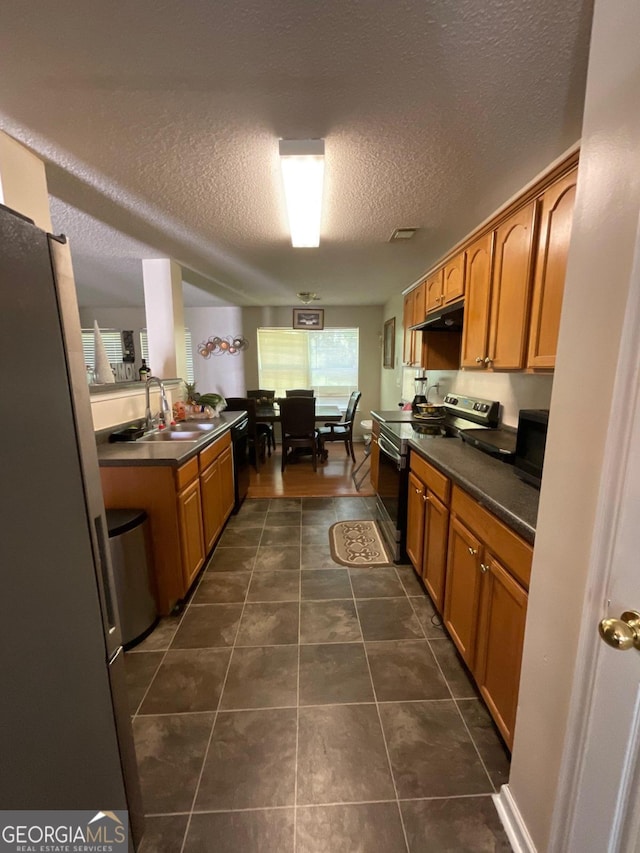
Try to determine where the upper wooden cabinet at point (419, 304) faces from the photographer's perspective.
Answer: facing to the left of the viewer

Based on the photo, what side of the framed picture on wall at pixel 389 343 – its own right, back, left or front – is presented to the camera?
left

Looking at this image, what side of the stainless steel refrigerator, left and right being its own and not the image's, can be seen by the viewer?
right

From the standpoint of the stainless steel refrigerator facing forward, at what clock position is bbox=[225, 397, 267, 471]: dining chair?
The dining chair is roughly at 10 o'clock from the stainless steel refrigerator.

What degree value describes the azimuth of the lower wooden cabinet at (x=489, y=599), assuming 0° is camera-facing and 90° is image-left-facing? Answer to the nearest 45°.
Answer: approximately 45°

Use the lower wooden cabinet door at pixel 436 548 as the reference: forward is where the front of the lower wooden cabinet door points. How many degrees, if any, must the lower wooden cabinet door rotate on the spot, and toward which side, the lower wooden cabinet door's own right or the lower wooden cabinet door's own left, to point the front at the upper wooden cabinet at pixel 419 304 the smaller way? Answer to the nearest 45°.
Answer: approximately 90° to the lower wooden cabinet door's own right

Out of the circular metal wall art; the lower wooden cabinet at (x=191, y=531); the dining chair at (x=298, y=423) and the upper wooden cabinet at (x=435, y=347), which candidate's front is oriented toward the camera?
the circular metal wall art

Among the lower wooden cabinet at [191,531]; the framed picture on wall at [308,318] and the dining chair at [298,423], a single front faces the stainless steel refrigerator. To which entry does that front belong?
the framed picture on wall

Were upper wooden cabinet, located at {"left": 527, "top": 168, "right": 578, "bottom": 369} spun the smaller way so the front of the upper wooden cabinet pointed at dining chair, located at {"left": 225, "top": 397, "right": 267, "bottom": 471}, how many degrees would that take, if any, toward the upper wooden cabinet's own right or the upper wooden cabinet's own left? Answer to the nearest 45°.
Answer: approximately 90° to the upper wooden cabinet's own right

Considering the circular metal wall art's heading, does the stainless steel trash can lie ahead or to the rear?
ahead

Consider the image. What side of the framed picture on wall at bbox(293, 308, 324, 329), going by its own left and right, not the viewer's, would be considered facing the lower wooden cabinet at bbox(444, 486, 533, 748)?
front

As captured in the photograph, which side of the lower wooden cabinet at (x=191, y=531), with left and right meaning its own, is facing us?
right

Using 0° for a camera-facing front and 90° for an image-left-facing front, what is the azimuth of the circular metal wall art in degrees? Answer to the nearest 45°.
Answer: approximately 0°

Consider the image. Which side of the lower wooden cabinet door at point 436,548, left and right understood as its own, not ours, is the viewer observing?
left

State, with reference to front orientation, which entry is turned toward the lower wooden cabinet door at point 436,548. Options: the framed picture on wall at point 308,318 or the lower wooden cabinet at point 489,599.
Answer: the framed picture on wall
